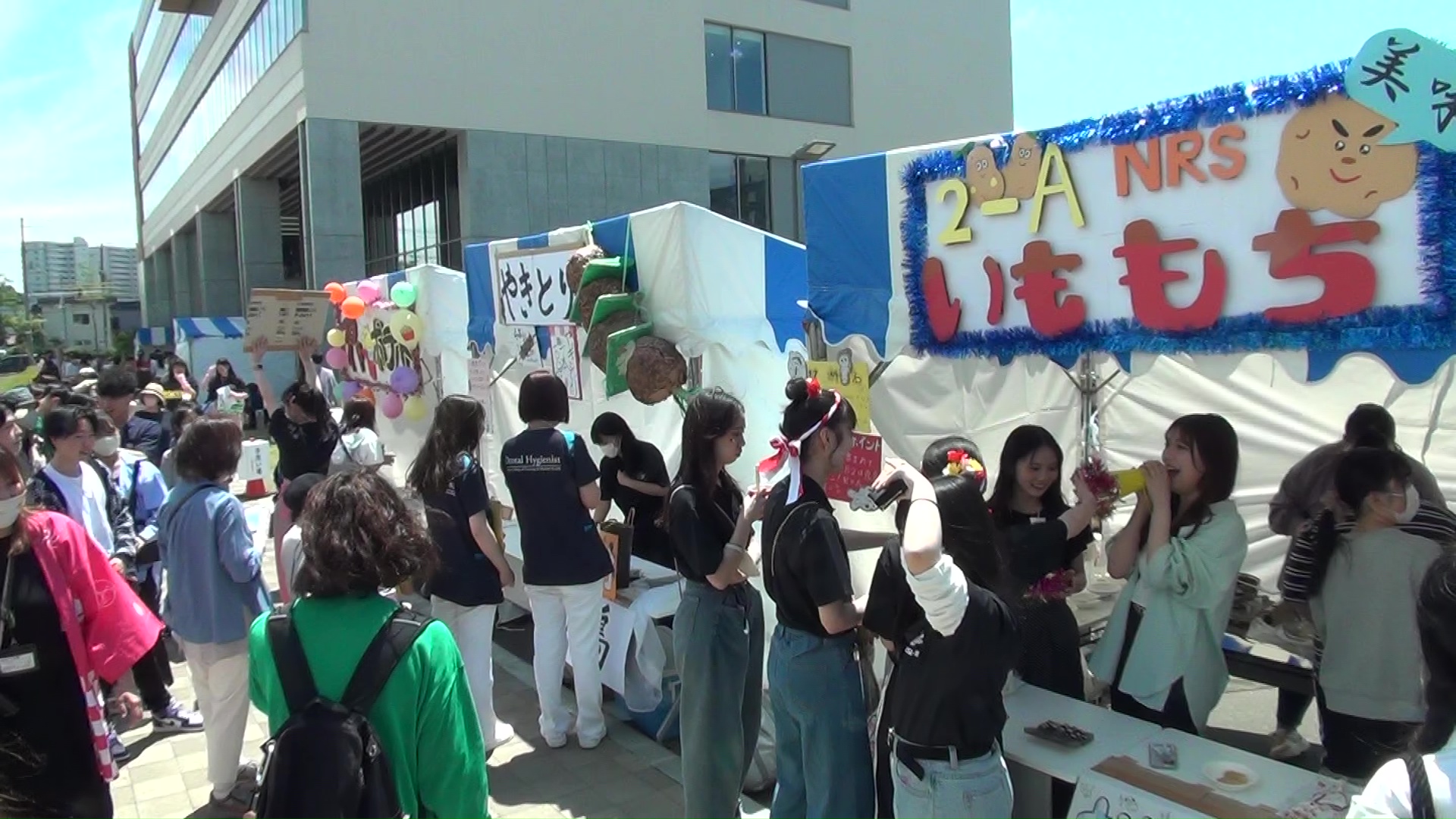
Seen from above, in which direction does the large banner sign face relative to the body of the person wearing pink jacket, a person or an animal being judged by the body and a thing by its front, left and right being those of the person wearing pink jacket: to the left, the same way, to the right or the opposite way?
to the right

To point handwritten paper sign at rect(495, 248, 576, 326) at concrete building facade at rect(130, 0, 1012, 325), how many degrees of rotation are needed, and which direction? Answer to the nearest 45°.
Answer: approximately 135° to its right

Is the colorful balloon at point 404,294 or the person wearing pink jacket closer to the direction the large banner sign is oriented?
the person wearing pink jacket

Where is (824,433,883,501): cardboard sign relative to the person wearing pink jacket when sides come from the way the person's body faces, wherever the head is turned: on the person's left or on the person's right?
on the person's left

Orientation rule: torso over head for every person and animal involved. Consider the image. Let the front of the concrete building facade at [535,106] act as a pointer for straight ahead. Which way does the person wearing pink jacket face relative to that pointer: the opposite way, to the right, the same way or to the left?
to the left

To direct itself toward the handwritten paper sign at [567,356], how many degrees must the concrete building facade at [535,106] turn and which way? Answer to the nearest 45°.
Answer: approximately 45° to its left

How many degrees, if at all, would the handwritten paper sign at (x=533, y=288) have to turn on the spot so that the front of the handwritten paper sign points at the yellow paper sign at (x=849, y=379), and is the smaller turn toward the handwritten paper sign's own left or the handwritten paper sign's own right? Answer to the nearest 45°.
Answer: approximately 90° to the handwritten paper sign's own left
